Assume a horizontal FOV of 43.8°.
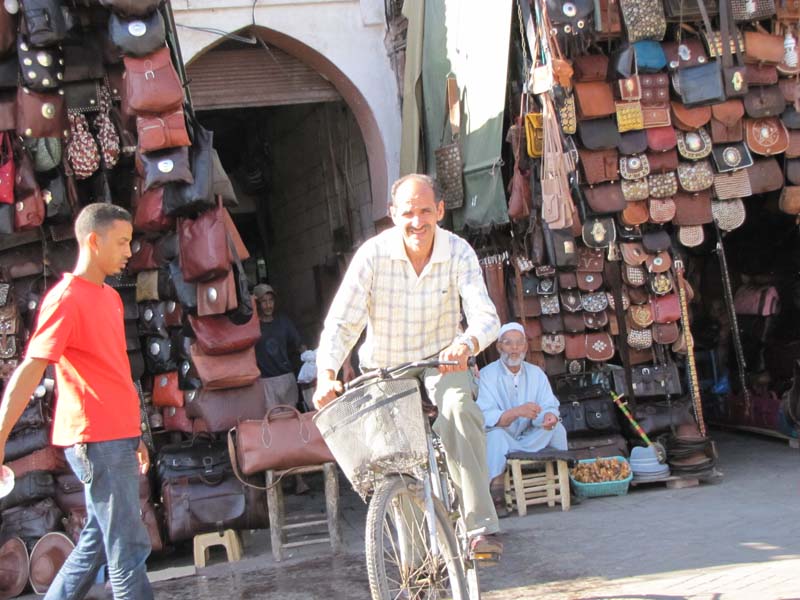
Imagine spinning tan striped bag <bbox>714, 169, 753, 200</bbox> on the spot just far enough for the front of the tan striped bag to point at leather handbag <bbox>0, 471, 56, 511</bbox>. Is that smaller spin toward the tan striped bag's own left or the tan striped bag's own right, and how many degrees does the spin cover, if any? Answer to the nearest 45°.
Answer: approximately 45° to the tan striped bag's own right

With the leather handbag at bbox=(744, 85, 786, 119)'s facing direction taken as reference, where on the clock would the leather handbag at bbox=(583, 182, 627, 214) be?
the leather handbag at bbox=(583, 182, 627, 214) is roughly at 2 o'clock from the leather handbag at bbox=(744, 85, 786, 119).

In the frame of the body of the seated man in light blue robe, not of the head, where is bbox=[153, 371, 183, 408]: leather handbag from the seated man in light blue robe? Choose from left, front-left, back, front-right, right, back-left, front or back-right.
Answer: right
